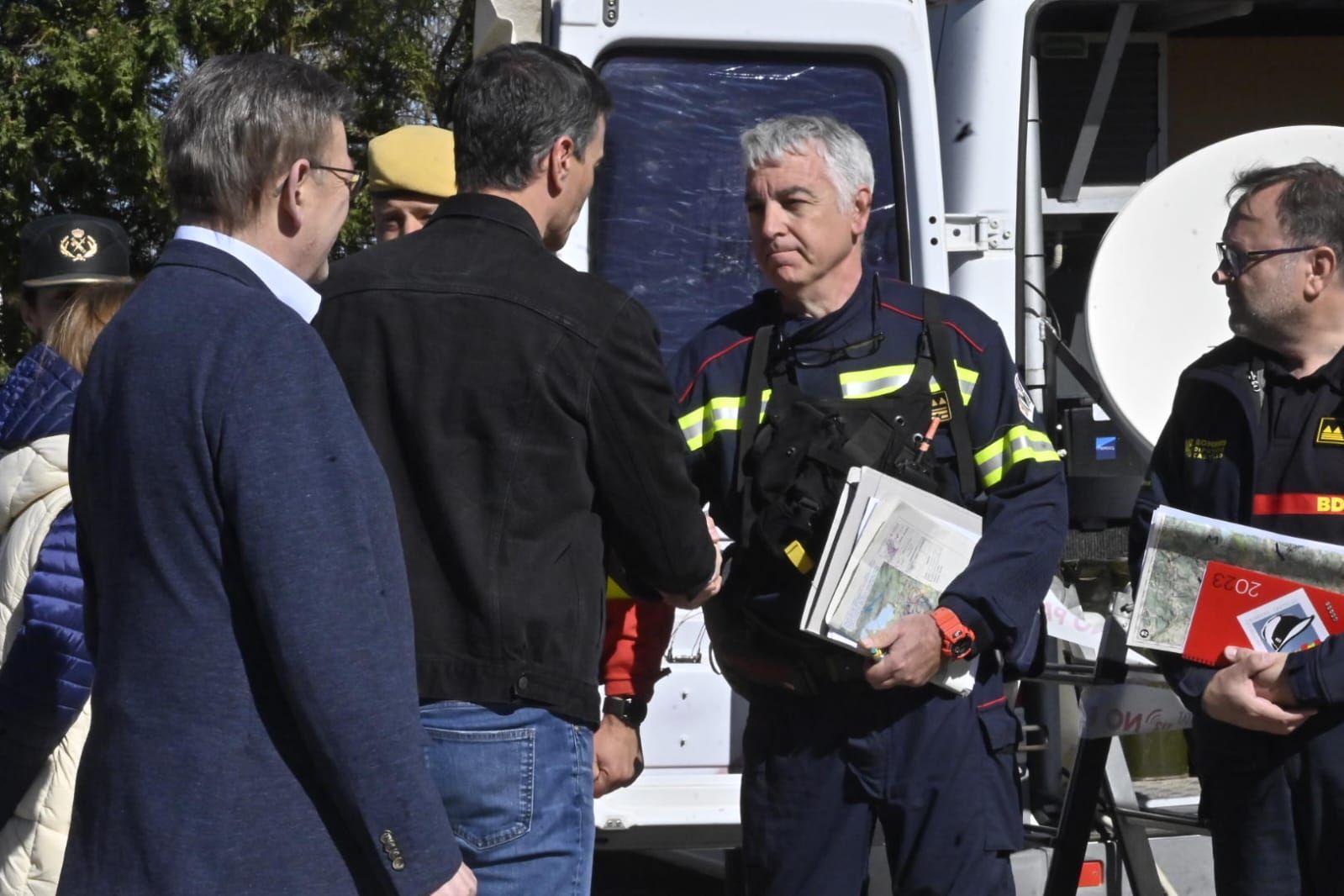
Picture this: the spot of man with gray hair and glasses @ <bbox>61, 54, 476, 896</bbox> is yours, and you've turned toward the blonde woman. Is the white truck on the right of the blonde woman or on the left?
right

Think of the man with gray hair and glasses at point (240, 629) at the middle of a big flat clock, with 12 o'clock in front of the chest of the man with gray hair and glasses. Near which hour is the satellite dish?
The satellite dish is roughly at 12 o'clock from the man with gray hair and glasses.

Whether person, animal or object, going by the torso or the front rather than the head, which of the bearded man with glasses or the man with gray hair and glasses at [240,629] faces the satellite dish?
the man with gray hair and glasses

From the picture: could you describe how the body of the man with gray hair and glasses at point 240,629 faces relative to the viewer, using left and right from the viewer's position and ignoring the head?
facing away from the viewer and to the right of the viewer

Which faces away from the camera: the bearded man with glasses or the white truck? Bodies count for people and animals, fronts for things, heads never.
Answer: the white truck

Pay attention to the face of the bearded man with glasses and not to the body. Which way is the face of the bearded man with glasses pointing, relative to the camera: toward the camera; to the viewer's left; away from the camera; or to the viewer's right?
to the viewer's left

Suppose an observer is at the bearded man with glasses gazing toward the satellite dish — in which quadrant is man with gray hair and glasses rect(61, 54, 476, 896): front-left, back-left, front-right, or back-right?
back-left

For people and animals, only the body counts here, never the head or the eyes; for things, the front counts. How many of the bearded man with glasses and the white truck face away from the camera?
1

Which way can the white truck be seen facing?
away from the camera
